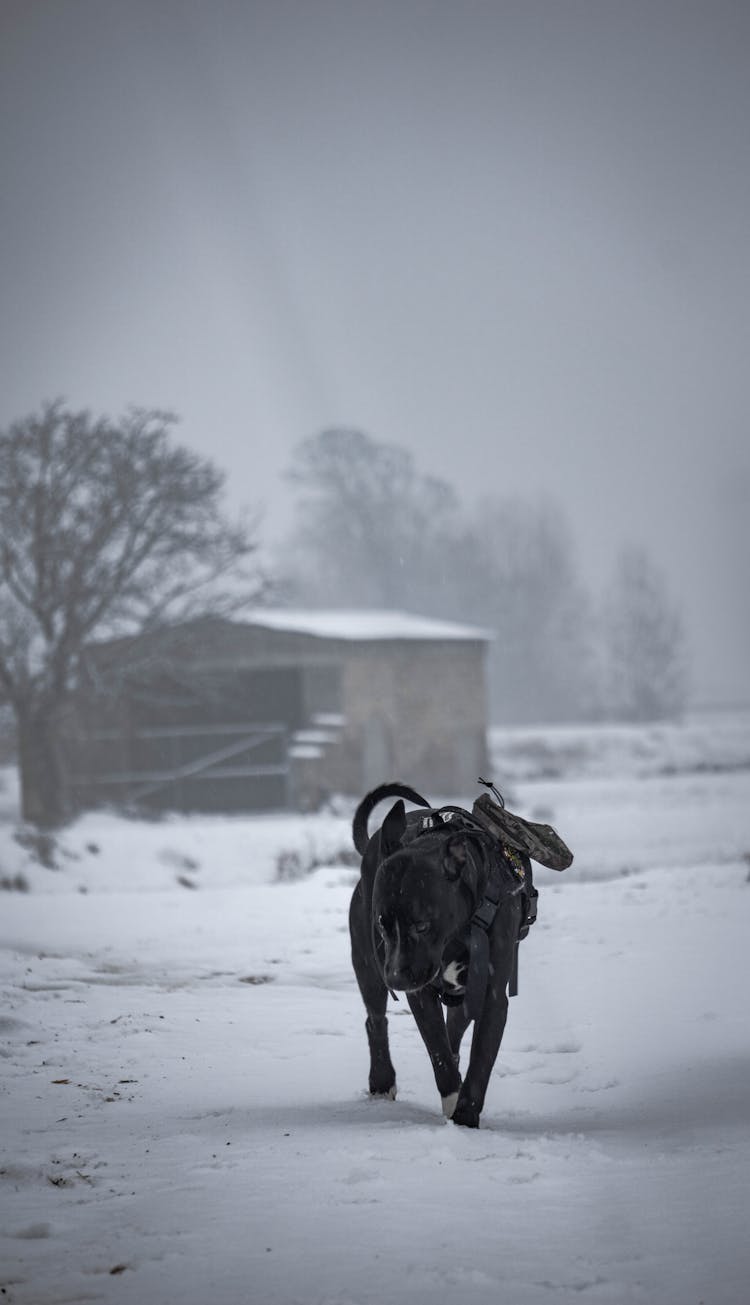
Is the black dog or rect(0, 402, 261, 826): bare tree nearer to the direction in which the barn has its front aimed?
the black dog

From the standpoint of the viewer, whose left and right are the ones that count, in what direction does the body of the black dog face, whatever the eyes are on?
facing the viewer

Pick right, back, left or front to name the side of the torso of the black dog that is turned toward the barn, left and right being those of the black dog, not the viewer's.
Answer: back

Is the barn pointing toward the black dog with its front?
yes

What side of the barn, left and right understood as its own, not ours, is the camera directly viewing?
front

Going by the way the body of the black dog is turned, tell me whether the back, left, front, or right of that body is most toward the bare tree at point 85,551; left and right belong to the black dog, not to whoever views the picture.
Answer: back

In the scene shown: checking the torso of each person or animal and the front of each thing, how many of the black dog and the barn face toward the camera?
2
